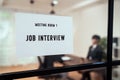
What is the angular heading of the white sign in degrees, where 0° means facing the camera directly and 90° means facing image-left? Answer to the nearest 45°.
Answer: approximately 315°
